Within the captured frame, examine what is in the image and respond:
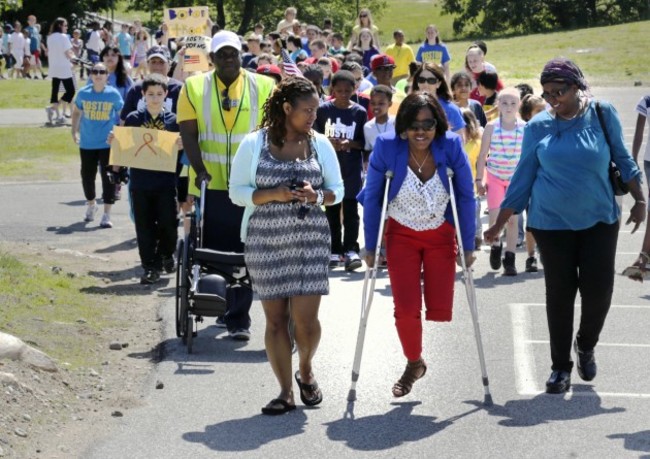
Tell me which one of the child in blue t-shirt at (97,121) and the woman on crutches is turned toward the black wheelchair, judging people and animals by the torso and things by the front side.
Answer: the child in blue t-shirt

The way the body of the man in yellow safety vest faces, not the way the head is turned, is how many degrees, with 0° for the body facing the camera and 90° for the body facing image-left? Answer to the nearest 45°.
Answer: approximately 0°

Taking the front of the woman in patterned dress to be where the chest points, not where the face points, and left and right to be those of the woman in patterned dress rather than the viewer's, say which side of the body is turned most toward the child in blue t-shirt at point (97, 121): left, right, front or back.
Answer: back

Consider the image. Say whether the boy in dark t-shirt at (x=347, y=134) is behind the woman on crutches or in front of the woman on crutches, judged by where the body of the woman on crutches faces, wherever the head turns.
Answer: behind
